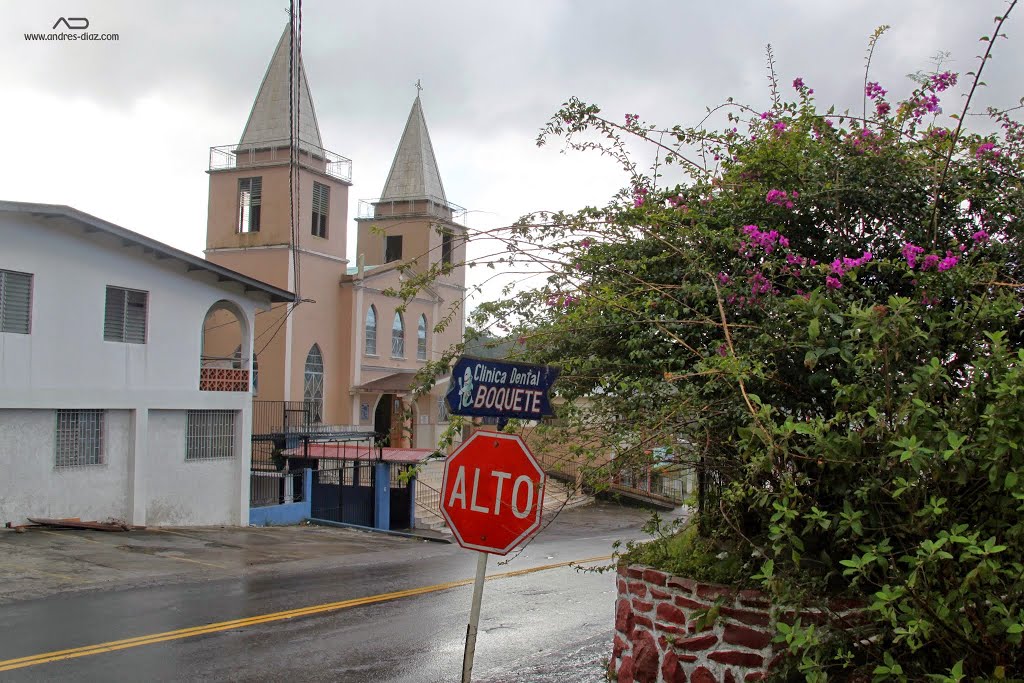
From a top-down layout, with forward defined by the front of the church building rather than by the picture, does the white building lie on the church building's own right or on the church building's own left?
on the church building's own right

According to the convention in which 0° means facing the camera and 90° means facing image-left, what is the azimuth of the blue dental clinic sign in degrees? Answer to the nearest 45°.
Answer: approximately 0°

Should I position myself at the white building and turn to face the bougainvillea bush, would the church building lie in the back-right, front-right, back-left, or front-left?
back-left

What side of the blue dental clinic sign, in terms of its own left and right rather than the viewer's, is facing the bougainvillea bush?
left
